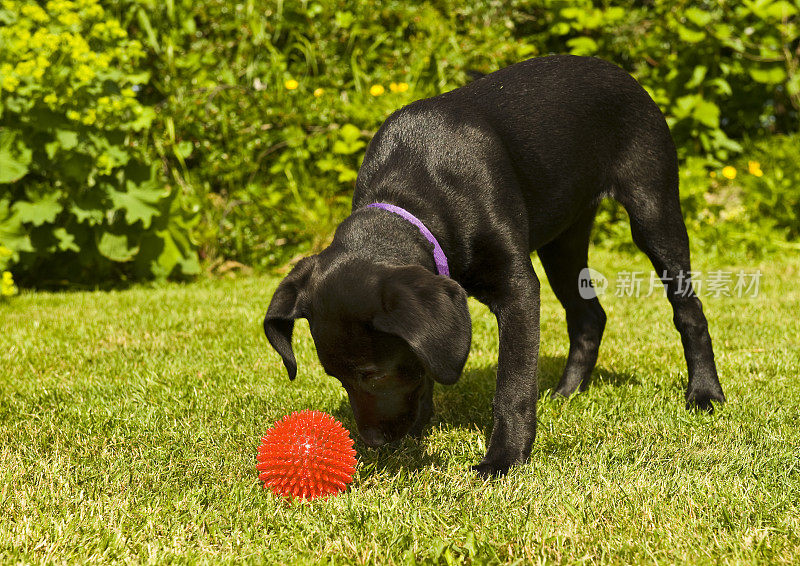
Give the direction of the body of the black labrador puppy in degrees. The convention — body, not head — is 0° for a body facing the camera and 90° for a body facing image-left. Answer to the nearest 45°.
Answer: approximately 45°

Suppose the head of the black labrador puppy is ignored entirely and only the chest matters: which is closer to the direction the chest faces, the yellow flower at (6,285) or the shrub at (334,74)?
the yellow flower

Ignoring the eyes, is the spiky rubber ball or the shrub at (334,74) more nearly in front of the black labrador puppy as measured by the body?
the spiky rubber ball

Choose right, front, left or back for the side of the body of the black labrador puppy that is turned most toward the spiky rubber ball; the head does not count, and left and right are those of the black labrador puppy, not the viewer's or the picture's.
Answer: front

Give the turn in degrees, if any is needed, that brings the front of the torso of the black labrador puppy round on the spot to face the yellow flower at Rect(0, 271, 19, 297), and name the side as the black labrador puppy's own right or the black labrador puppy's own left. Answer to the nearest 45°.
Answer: approximately 90° to the black labrador puppy's own right

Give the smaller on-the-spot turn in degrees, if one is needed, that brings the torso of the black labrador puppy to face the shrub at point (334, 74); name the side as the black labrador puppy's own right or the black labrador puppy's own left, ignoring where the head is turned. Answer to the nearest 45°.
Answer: approximately 135° to the black labrador puppy's own right
